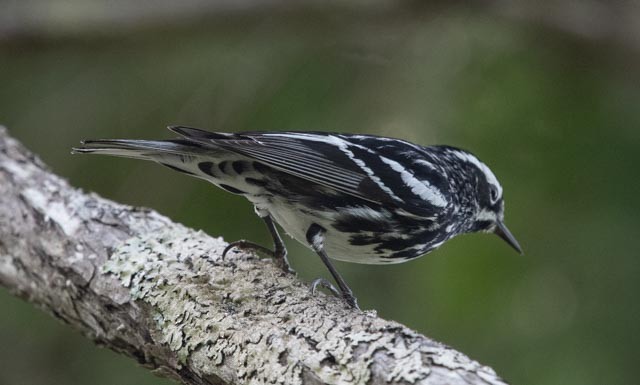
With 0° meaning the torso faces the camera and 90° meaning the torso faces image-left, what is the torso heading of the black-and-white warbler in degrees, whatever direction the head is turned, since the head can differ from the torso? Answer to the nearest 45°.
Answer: approximately 270°
